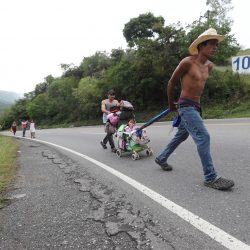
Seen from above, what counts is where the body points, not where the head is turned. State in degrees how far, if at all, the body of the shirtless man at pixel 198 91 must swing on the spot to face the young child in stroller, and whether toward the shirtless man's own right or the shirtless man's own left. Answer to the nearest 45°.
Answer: approximately 180°

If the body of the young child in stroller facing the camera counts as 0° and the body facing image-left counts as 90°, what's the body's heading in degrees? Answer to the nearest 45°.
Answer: approximately 315°

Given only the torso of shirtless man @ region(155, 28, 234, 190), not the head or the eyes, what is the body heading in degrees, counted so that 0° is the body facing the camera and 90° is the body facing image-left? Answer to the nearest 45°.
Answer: approximately 315°
